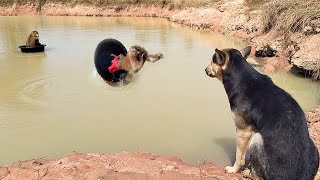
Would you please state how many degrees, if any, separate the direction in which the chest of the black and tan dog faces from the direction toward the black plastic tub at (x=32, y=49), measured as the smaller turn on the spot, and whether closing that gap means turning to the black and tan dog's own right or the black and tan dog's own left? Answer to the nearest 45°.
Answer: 0° — it already faces it

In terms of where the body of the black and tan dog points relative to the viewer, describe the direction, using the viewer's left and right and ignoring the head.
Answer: facing away from the viewer and to the left of the viewer

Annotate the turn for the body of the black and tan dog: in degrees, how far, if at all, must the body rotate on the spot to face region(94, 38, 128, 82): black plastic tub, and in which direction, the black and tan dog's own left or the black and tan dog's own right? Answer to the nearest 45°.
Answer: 0° — it already faces it
